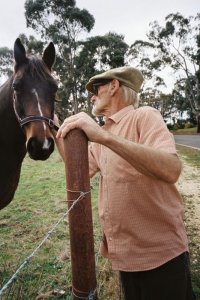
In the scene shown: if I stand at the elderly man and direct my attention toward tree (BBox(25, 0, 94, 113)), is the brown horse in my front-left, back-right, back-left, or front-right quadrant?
front-left

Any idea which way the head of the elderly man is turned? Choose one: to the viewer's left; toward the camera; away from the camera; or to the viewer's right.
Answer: to the viewer's left

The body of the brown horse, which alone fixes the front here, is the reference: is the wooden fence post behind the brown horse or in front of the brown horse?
in front

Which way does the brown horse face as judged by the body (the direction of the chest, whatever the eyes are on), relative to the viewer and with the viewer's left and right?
facing the viewer and to the right of the viewer

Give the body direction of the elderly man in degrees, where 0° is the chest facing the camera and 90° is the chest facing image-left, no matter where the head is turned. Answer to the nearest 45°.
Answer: approximately 45°

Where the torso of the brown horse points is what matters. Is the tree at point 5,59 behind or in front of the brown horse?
behind

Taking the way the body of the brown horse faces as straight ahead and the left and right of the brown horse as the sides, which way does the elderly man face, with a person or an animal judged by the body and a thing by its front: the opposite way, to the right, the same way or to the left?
to the right

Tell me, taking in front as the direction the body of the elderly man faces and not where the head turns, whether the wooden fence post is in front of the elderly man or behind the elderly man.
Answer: in front

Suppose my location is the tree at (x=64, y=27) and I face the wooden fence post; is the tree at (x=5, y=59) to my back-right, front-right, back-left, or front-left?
back-right

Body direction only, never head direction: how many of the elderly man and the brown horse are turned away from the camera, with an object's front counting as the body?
0

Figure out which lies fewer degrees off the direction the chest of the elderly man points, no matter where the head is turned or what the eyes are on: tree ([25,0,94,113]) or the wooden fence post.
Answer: the wooden fence post

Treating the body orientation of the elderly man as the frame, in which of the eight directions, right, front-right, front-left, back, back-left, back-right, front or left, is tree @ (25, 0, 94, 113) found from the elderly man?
back-right
